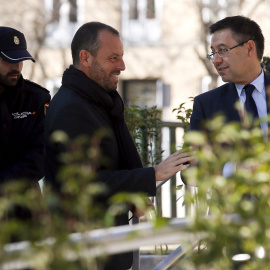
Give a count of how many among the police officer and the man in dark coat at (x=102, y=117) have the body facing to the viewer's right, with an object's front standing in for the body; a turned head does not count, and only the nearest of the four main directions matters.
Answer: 1

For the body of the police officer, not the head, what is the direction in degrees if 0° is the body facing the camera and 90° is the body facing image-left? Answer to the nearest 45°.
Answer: approximately 0°

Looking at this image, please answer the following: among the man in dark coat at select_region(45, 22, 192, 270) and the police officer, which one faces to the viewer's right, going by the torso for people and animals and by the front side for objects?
the man in dark coat

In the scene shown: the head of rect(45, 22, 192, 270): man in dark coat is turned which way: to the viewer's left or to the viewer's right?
to the viewer's right

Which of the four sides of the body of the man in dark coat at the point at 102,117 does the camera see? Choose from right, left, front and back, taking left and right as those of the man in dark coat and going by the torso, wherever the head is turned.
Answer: right

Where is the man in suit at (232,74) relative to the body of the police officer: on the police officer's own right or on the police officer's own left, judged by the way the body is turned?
on the police officer's own left
